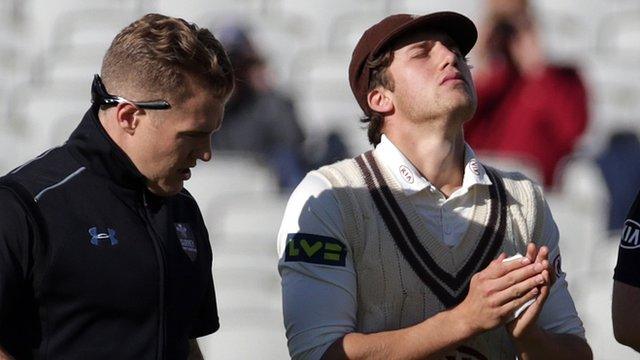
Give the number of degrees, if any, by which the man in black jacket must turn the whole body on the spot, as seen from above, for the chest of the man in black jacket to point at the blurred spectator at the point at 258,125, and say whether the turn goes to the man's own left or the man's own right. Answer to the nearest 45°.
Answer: approximately 135° to the man's own left

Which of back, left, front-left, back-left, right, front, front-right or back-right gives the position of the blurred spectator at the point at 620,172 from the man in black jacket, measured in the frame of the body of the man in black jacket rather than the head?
left

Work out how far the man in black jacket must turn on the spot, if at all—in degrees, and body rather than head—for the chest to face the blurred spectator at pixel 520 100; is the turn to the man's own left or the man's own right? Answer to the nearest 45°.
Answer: approximately 90° to the man's own left

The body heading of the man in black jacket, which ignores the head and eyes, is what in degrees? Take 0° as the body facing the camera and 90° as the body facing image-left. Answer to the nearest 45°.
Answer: approximately 315°

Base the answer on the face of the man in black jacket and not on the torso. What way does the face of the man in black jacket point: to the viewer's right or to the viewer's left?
to the viewer's right
